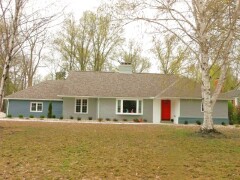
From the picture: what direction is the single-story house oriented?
toward the camera
